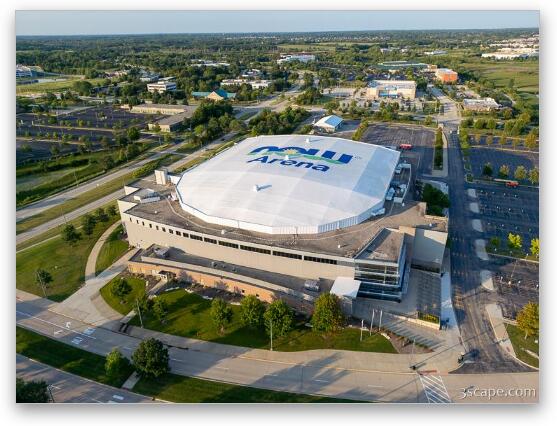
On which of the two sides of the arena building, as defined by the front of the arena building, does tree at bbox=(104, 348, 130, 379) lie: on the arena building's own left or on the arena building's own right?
on the arena building's own right

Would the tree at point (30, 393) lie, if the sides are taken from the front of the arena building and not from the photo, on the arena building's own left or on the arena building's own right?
on the arena building's own right

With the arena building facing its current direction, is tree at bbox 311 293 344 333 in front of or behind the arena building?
in front

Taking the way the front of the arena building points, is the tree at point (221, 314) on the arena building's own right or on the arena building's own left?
on the arena building's own right

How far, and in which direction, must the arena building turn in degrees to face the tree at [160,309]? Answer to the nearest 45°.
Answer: approximately 90° to its right

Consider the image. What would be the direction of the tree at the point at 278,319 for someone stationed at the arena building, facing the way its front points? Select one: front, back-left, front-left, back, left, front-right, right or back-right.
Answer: front-right
